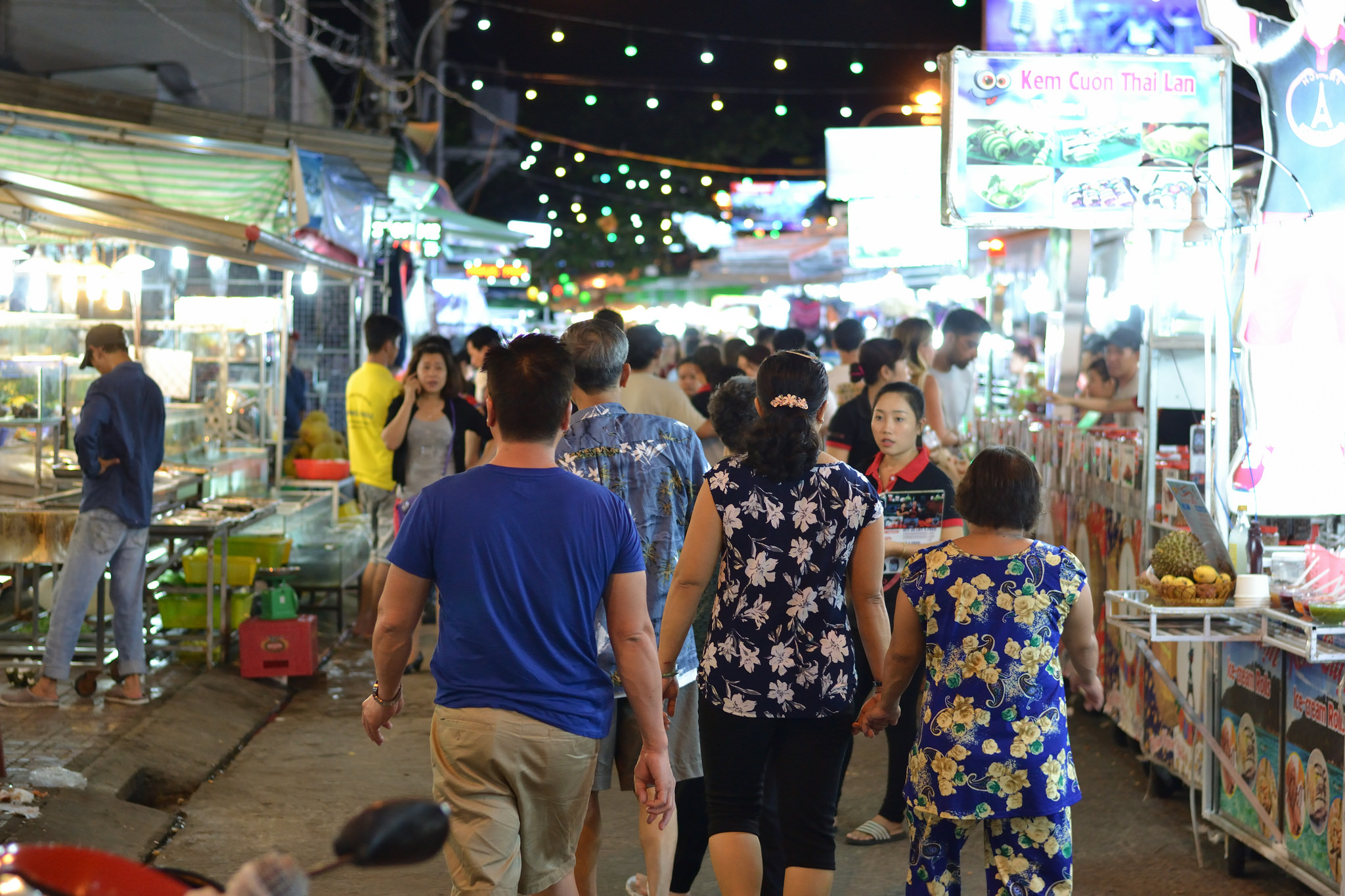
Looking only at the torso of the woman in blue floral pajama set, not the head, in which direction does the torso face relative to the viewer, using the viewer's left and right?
facing away from the viewer

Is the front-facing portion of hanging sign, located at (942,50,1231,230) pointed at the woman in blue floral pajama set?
yes

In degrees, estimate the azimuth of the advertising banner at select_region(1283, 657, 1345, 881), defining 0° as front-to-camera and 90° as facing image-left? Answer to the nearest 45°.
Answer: approximately 45°

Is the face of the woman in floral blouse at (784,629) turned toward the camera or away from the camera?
away from the camera

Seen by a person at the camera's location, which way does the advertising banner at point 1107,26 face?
facing the viewer

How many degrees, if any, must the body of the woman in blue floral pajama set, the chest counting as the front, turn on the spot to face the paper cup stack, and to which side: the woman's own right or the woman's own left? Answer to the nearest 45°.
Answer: approximately 45° to the woman's own right

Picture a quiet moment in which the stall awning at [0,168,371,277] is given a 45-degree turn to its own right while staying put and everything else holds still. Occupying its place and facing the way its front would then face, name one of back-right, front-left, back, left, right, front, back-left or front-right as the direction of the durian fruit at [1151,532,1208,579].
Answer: front

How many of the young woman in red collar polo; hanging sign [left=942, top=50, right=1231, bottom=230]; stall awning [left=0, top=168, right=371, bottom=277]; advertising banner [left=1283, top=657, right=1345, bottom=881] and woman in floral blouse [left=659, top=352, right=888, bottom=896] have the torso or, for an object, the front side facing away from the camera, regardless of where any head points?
1

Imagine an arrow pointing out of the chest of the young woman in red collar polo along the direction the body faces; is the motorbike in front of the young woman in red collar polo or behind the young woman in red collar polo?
in front

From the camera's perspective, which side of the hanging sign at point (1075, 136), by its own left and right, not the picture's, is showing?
front

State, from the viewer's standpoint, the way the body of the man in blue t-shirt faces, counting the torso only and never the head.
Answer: away from the camera

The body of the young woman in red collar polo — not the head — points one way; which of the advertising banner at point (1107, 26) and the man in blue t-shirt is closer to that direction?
the man in blue t-shirt

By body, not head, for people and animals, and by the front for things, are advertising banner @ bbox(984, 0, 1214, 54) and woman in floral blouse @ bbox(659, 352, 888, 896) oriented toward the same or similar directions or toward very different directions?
very different directions

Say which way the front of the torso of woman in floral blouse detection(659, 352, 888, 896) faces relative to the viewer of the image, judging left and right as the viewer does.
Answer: facing away from the viewer

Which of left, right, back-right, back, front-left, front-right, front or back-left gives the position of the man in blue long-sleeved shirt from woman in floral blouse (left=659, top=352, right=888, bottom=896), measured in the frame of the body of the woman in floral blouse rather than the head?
front-left

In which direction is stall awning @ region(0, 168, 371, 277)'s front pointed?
to the viewer's right

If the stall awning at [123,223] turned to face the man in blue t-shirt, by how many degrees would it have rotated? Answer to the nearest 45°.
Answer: approximately 90° to its right
